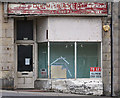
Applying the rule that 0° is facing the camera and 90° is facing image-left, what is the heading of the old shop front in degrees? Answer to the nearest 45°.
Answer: approximately 0°
